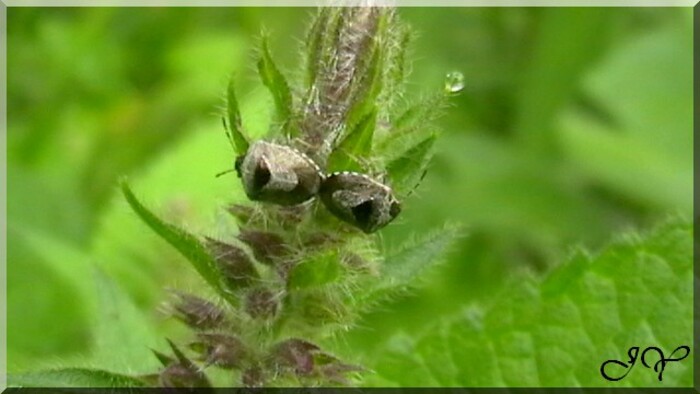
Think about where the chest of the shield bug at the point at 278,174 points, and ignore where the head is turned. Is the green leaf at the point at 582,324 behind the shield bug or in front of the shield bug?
behind

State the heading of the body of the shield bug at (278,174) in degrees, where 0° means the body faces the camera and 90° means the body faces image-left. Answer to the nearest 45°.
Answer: approximately 90°

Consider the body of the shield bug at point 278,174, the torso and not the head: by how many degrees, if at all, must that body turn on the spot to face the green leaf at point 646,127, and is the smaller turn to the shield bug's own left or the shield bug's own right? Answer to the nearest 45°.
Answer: approximately 135° to the shield bug's own right
